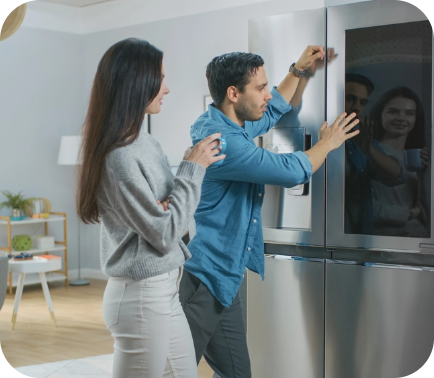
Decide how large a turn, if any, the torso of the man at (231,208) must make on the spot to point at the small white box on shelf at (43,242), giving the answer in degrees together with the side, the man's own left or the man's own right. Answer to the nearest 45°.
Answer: approximately 135° to the man's own left

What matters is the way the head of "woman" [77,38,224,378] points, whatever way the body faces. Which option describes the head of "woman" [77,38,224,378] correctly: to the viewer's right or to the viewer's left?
to the viewer's right

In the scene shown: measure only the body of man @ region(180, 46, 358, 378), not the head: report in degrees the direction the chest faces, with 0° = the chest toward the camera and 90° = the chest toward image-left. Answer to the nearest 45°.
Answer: approximately 270°

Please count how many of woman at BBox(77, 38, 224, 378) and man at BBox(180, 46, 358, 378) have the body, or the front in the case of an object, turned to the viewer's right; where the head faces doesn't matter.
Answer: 2

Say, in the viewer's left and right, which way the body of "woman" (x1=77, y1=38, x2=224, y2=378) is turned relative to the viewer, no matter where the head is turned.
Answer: facing to the right of the viewer

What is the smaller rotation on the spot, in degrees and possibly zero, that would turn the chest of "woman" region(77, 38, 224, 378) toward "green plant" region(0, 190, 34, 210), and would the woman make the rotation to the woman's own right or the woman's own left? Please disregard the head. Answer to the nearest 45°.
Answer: approximately 90° to the woman's own left

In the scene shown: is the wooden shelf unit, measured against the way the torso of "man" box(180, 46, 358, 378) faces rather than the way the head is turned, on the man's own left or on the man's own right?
on the man's own left

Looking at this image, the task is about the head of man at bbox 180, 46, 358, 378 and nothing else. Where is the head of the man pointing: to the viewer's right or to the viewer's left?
to the viewer's right
